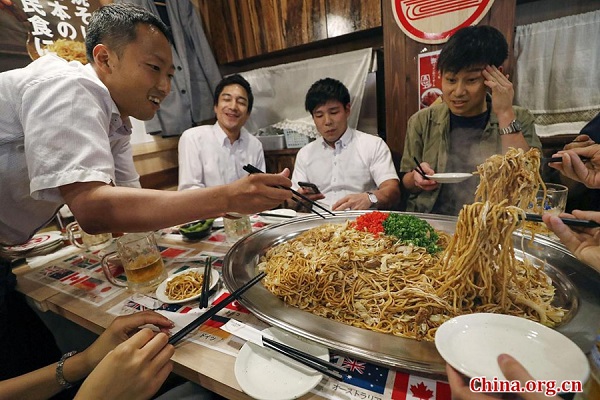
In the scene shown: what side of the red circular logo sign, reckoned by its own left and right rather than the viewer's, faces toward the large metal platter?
front

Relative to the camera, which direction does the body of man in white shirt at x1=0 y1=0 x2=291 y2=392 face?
to the viewer's right

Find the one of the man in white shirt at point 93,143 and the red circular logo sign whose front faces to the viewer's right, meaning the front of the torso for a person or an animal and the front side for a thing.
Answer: the man in white shirt

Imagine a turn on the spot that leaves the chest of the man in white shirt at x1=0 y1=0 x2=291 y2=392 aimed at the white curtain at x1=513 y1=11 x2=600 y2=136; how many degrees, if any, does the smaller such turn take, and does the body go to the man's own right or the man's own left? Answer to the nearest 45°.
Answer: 0° — they already face it

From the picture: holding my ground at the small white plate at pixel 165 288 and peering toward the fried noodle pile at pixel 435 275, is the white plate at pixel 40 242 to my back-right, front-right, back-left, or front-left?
back-left

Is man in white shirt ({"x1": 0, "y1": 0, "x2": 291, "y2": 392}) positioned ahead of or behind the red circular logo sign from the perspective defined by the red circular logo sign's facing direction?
ahead

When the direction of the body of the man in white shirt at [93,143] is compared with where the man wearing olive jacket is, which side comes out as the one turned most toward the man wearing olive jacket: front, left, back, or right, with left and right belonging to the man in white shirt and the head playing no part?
front

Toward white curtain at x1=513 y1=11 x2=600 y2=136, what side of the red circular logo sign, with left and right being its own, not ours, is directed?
left

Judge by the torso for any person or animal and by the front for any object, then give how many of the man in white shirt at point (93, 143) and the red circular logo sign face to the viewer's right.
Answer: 1
